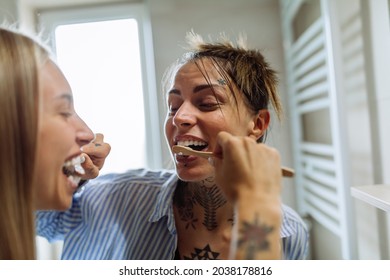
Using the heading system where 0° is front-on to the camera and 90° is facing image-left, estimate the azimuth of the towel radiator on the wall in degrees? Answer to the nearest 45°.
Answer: approximately 45°

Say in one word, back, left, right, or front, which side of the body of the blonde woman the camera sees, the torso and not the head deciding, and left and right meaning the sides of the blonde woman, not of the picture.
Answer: right

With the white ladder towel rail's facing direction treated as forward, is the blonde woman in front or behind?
in front

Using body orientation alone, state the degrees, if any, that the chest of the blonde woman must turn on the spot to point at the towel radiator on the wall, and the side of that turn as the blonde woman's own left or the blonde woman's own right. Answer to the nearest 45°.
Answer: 0° — they already face it

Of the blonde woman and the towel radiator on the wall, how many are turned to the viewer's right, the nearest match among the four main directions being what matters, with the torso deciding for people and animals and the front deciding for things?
1

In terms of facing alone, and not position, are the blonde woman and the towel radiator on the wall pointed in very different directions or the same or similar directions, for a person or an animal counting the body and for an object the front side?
very different directions
